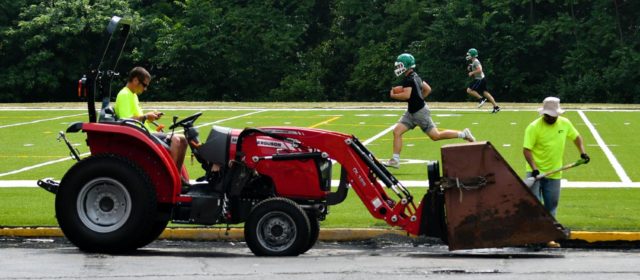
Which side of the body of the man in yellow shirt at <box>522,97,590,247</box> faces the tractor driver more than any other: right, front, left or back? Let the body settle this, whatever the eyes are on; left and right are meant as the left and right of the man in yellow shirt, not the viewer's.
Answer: right

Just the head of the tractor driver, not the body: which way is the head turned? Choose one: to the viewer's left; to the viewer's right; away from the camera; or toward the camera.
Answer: to the viewer's right

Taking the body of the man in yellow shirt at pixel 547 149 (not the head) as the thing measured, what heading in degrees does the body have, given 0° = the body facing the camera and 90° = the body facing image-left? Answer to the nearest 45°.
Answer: approximately 0°

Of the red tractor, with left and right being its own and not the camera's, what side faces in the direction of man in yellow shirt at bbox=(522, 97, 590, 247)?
front

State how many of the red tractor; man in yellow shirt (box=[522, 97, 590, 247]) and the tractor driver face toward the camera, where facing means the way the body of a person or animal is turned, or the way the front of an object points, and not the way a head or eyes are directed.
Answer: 1

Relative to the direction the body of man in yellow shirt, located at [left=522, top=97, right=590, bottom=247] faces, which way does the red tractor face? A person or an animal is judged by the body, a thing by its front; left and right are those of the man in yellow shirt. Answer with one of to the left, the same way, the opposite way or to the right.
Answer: to the left

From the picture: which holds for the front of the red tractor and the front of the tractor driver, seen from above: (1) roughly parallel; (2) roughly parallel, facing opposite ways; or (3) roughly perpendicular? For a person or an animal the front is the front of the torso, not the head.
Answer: roughly parallel

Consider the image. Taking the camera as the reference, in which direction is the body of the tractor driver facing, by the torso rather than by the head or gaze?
to the viewer's right

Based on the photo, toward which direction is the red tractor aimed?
to the viewer's right

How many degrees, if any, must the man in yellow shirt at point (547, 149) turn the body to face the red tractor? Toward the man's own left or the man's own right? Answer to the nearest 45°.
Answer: approximately 45° to the man's own right
